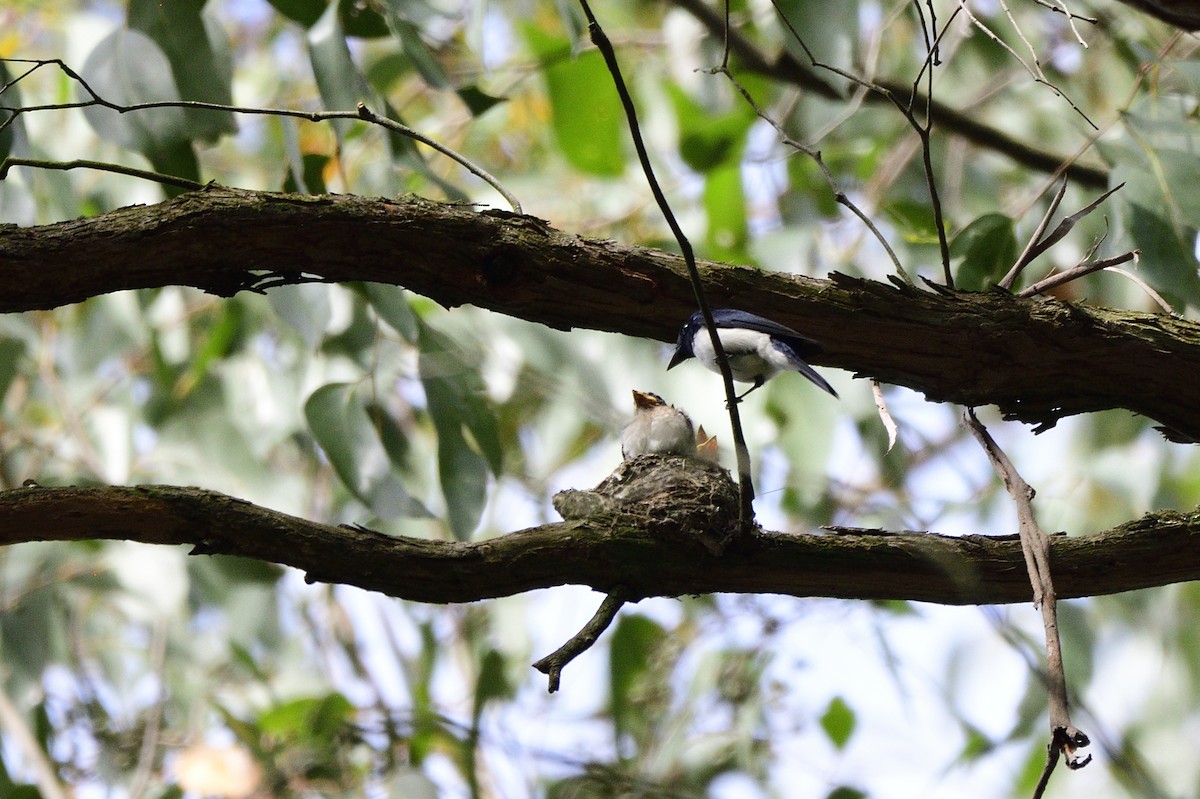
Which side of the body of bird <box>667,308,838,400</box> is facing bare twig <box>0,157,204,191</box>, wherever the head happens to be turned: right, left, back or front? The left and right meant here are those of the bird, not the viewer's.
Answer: front

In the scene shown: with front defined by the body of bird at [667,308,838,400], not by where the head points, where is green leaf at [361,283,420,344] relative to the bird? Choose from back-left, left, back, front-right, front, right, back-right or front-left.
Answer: front-right

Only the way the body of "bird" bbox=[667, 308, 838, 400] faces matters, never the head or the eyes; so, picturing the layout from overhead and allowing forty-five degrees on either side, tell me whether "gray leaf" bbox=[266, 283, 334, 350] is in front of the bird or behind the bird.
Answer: in front

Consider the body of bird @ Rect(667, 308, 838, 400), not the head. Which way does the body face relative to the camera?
to the viewer's left

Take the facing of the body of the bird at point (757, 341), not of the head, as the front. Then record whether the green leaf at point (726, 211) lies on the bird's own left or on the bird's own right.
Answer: on the bird's own right

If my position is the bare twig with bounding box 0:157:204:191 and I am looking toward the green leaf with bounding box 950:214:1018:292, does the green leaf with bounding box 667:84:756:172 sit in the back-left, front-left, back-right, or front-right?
front-left
